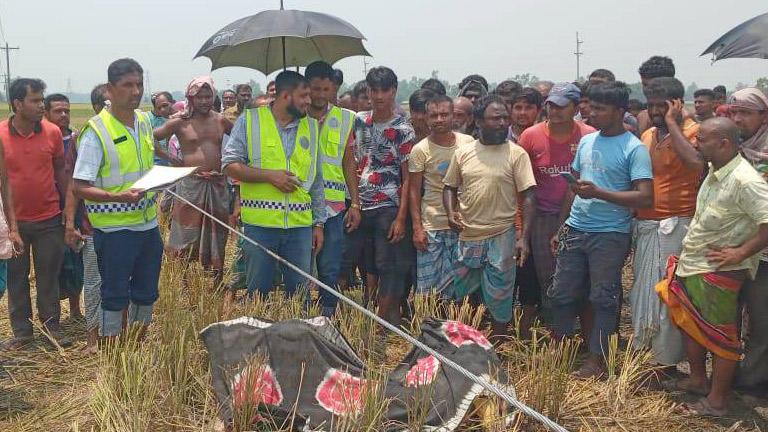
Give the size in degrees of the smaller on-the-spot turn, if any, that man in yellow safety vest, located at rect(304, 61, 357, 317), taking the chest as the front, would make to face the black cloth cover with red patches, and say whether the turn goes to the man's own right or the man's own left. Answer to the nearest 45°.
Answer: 0° — they already face it

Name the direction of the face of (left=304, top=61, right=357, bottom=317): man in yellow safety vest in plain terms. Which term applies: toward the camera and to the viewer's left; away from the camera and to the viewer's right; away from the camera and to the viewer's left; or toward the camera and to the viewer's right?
toward the camera and to the viewer's left

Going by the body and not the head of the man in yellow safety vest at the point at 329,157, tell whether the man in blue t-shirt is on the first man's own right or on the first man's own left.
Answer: on the first man's own left

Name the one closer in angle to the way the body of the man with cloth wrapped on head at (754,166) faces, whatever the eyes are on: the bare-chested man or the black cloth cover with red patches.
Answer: the black cloth cover with red patches

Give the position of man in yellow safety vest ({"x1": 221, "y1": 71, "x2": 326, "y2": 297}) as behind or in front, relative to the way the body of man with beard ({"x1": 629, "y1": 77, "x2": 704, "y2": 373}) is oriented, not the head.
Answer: in front

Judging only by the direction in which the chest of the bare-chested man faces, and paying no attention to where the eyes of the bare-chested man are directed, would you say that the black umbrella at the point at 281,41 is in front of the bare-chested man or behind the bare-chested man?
in front

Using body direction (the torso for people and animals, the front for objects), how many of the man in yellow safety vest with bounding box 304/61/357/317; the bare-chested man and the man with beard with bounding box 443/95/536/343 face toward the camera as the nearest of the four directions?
3

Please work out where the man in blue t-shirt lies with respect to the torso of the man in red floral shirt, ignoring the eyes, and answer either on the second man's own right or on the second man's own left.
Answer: on the second man's own left

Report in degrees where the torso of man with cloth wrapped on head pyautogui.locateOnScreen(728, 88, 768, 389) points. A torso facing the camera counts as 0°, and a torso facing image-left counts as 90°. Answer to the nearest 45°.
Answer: approximately 45°

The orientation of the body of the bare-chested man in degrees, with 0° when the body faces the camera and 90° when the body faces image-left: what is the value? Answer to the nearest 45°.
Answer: approximately 0°
